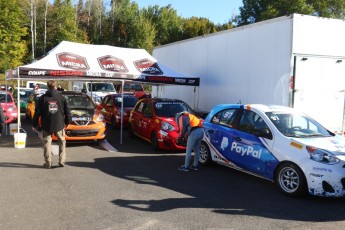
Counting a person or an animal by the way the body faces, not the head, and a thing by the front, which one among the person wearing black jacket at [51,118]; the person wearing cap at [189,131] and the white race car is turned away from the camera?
the person wearing black jacket at [51,118]

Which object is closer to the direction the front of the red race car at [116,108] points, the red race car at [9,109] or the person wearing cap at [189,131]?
the person wearing cap

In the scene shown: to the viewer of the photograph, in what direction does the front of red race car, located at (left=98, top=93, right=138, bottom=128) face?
facing the viewer and to the right of the viewer

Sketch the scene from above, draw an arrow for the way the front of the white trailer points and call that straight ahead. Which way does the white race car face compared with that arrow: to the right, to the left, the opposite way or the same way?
the opposite way

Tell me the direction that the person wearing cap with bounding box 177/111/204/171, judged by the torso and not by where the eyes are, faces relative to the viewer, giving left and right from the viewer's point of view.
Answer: facing to the left of the viewer

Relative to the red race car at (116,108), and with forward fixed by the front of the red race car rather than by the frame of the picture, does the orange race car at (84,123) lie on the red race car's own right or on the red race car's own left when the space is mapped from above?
on the red race car's own right

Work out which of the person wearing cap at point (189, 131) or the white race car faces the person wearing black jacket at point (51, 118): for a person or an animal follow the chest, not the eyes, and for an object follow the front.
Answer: the person wearing cap at point (189, 131)

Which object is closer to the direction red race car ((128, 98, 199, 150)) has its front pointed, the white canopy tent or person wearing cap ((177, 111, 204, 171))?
the person wearing cap

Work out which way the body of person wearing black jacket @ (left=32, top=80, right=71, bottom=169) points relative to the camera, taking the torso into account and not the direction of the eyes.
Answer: away from the camera

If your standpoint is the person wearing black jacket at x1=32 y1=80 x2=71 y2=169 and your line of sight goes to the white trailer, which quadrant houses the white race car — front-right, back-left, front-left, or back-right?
front-right

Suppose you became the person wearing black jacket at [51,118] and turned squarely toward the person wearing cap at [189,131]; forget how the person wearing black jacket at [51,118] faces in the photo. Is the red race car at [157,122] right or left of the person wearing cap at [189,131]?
left

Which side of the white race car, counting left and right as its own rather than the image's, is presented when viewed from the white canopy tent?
back

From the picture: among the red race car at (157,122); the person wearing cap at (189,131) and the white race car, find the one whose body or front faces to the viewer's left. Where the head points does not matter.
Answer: the person wearing cap
